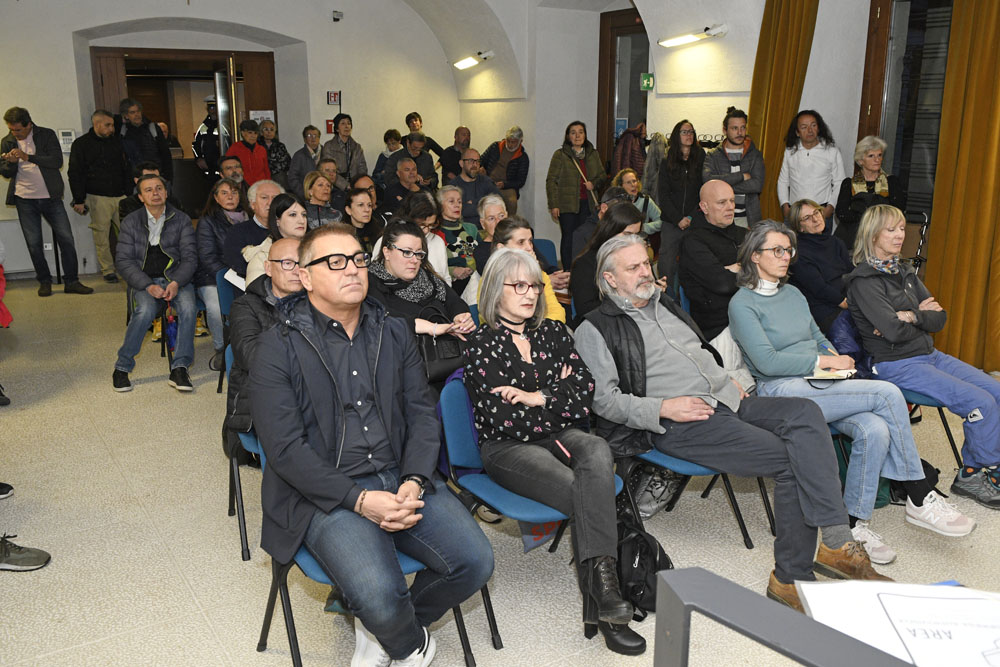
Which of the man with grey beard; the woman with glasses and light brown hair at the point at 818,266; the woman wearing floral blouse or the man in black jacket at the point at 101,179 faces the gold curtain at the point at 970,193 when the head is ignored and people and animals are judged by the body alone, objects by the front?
the man in black jacket

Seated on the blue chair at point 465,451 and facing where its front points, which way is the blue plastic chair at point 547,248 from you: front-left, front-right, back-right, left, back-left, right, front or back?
back-left

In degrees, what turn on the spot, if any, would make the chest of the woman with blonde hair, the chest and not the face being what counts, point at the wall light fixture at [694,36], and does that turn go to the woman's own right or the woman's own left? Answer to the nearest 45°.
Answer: approximately 180°

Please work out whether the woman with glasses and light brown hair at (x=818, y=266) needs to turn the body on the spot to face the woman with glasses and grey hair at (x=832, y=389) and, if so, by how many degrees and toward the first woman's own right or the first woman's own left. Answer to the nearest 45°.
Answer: approximately 45° to the first woman's own right

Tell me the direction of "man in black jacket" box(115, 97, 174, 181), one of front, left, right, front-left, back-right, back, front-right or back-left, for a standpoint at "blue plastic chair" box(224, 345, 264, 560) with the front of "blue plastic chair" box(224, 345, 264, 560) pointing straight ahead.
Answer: back-left

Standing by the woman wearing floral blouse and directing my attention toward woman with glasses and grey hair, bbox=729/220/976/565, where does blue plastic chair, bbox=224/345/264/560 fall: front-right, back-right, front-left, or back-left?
back-left

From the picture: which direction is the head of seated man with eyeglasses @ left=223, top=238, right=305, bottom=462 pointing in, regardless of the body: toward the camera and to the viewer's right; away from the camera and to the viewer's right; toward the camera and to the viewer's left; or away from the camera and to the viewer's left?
toward the camera and to the viewer's right

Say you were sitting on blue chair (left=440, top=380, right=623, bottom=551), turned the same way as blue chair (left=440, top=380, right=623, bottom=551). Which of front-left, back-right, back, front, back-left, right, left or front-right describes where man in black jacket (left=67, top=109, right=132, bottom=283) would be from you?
back

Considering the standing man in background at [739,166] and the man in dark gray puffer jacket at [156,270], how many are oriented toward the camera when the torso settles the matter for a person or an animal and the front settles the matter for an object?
2

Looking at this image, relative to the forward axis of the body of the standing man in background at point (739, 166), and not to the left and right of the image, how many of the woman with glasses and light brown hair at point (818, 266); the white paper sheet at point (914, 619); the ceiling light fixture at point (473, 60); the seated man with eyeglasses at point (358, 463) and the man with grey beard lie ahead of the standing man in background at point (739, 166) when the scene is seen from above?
4

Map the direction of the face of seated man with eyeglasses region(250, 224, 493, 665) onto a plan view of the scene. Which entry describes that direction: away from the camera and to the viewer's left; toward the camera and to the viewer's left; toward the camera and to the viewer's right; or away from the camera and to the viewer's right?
toward the camera and to the viewer's right
